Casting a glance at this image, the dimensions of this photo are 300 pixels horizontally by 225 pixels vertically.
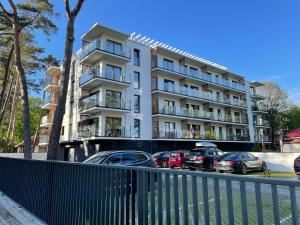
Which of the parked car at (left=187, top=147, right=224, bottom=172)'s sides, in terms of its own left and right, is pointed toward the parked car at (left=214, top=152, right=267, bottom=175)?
right

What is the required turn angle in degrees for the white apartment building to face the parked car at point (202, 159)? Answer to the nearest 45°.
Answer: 0° — it already faces it

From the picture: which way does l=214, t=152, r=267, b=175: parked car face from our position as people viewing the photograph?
facing away from the viewer and to the right of the viewer

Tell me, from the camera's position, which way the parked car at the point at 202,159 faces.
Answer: facing away from the viewer and to the right of the viewer

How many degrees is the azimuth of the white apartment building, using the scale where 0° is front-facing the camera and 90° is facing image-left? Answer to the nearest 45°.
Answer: approximately 315°

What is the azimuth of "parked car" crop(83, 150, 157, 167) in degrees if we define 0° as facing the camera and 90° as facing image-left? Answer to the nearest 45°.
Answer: approximately 45°

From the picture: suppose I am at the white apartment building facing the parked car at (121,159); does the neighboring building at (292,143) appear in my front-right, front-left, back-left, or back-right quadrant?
back-left
